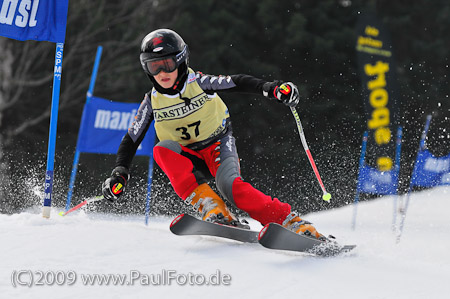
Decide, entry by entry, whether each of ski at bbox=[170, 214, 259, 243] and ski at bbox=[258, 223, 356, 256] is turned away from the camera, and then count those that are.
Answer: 0
